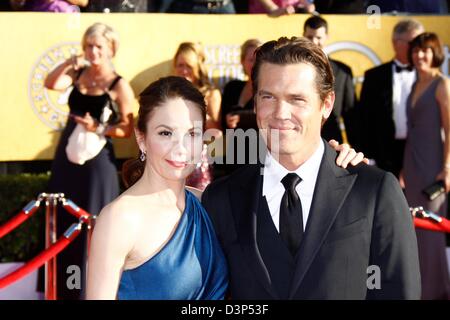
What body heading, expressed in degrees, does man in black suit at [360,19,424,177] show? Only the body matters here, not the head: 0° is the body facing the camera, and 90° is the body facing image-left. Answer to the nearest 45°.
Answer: approximately 315°

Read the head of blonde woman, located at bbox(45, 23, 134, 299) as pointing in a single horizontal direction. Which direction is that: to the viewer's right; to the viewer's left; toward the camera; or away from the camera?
toward the camera

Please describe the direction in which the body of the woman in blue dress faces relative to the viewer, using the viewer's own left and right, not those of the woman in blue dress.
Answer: facing the viewer and to the right of the viewer

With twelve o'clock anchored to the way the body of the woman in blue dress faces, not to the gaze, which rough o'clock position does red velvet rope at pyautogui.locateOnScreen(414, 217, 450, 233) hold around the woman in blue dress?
The red velvet rope is roughly at 9 o'clock from the woman in blue dress.

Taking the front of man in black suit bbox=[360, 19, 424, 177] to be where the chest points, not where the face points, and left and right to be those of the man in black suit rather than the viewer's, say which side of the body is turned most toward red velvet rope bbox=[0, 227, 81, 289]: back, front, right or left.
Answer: right

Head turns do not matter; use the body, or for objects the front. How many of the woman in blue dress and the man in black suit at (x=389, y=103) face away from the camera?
0

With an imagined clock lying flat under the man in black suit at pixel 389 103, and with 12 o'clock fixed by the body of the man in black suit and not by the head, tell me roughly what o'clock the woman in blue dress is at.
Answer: The woman in blue dress is roughly at 2 o'clock from the man in black suit.

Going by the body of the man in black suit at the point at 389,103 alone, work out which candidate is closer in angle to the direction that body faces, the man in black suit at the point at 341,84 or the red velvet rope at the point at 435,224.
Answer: the red velvet rope

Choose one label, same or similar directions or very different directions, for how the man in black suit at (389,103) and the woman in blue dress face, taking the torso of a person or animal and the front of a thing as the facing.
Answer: same or similar directions

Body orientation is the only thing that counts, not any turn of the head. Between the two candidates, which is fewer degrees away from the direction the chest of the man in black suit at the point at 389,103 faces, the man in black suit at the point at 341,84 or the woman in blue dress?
the woman in blue dress

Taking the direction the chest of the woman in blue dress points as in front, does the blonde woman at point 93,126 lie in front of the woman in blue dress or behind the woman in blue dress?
behind

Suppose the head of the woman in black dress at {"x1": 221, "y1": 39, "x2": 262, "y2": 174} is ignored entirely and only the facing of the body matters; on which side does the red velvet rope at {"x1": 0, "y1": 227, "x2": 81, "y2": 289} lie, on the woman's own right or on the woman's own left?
on the woman's own right

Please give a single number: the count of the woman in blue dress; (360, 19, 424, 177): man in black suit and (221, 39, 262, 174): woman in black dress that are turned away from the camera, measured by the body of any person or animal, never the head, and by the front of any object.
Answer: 0
